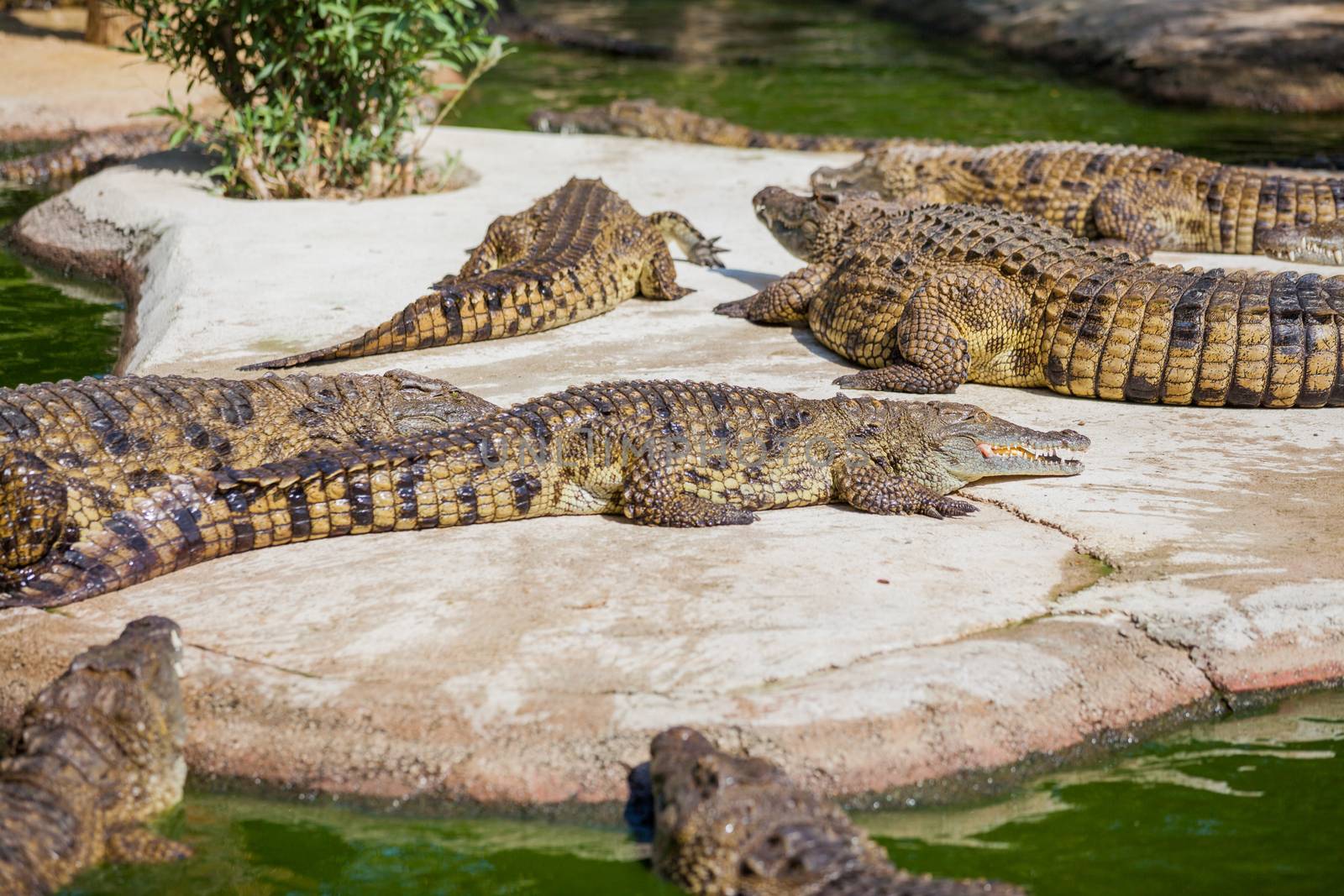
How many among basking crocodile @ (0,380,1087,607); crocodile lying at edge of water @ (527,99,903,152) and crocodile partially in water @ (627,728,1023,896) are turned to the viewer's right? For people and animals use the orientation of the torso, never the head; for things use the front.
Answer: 1

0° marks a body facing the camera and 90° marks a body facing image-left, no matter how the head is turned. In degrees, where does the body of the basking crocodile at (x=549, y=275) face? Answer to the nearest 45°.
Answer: approximately 225°

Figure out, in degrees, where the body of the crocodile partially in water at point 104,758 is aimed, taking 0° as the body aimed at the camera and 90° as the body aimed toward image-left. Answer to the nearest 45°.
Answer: approximately 225°

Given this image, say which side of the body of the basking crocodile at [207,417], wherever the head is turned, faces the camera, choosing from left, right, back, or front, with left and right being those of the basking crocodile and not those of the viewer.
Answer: right

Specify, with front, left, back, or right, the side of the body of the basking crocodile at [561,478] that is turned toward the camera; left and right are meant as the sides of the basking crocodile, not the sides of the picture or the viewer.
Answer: right

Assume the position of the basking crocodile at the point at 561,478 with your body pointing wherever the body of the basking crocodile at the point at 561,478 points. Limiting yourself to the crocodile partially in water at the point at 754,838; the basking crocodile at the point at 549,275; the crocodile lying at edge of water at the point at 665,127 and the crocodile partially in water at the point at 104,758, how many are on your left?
2

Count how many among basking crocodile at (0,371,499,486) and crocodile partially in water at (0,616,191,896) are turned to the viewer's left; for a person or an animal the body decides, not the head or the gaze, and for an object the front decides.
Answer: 0

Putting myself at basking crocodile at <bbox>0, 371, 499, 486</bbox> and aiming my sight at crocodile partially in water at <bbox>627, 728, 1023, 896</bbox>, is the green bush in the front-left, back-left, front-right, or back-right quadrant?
back-left

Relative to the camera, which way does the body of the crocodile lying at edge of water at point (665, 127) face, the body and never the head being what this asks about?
to the viewer's left

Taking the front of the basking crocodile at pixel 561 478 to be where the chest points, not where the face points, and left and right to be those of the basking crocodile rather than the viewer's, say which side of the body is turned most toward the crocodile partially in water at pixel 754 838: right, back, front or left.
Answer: right

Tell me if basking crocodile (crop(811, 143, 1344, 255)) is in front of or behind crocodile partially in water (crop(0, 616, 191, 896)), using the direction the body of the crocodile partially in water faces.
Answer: in front

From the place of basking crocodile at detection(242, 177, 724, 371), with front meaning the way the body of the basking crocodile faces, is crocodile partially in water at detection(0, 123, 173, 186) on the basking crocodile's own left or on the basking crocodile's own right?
on the basking crocodile's own left

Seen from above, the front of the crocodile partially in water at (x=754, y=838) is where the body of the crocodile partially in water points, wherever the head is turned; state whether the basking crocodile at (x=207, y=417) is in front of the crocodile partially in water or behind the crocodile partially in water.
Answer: in front

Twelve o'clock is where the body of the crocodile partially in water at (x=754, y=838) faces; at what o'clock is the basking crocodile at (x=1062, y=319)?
The basking crocodile is roughly at 2 o'clock from the crocodile partially in water.

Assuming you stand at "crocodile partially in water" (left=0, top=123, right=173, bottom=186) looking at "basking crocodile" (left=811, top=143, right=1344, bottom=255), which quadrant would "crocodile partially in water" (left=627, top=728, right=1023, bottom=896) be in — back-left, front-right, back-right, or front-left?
front-right

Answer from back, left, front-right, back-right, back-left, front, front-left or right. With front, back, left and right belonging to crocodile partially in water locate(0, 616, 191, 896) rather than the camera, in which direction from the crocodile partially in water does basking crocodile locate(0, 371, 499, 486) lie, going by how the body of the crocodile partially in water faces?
front-left

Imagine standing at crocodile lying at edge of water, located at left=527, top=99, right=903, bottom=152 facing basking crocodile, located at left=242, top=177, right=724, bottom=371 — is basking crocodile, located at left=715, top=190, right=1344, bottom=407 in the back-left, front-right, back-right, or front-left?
front-left
